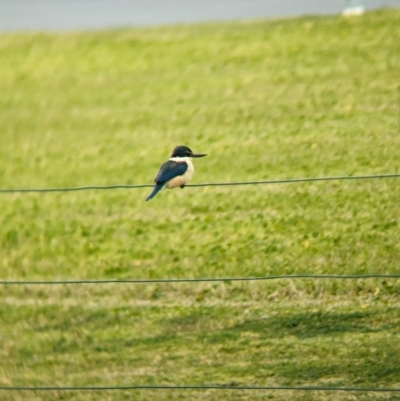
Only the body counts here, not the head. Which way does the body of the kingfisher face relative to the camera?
to the viewer's right
